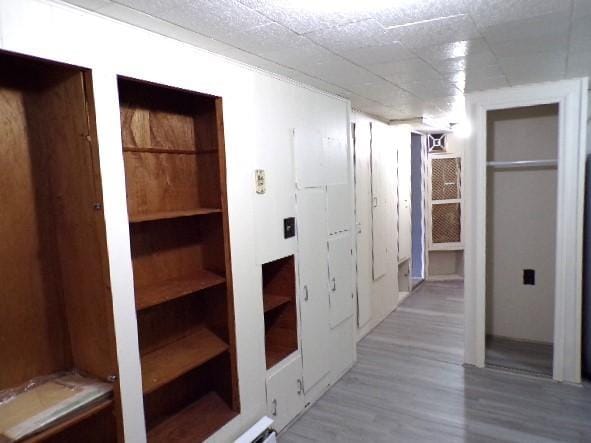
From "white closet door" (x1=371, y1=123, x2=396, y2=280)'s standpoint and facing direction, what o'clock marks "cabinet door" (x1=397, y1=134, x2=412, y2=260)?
The cabinet door is roughly at 8 o'clock from the white closet door.

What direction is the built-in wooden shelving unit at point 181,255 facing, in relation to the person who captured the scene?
facing the viewer and to the right of the viewer

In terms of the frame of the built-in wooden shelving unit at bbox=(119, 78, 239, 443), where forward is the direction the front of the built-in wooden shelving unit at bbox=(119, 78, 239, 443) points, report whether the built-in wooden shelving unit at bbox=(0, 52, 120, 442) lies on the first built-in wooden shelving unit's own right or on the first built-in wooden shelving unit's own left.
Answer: on the first built-in wooden shelving unit's own right

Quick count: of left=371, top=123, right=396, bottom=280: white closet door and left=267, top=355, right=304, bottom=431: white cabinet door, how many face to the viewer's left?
0

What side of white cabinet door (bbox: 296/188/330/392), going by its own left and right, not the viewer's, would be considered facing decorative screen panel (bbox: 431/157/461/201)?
left

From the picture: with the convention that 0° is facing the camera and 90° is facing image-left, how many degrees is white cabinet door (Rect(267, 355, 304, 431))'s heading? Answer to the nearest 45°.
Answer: approximately 315°

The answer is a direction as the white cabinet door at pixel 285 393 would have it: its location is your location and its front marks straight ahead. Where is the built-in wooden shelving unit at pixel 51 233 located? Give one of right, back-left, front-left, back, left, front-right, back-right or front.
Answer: right

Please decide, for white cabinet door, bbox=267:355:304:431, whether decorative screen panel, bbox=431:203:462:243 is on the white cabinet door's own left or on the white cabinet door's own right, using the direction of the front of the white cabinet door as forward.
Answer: on the white cabinet door's own left

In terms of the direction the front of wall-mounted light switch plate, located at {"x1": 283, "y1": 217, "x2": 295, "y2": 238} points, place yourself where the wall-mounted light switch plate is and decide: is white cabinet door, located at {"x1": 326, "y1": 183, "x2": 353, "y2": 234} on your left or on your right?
on your left

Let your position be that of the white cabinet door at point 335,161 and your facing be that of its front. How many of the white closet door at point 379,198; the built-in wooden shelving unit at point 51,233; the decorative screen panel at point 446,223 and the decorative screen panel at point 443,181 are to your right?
1
